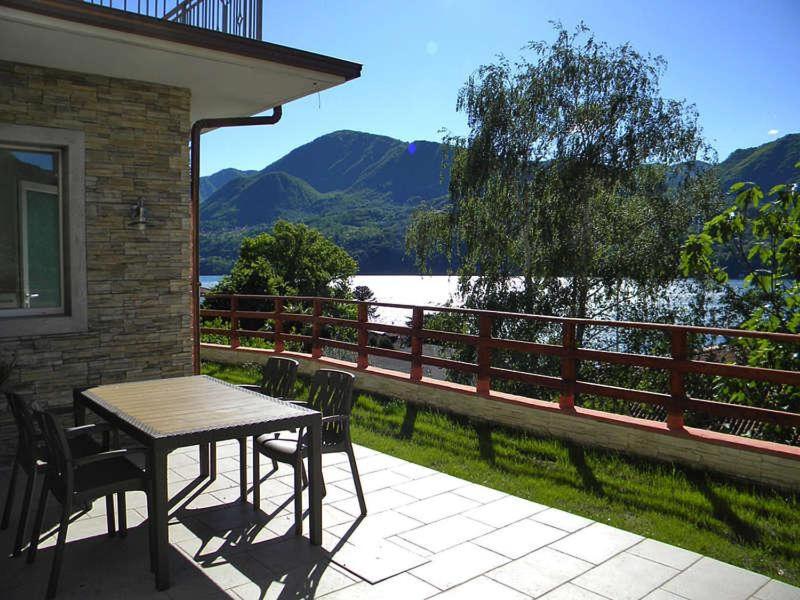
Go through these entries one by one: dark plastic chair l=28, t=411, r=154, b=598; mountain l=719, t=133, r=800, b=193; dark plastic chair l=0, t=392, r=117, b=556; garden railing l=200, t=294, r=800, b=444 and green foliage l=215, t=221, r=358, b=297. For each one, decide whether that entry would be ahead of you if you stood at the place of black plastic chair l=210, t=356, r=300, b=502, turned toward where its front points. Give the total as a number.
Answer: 2

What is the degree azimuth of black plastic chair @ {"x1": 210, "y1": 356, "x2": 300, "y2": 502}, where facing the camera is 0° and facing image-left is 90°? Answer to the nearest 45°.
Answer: approximately 45°

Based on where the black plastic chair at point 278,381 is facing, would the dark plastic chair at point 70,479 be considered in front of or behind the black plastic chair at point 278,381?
in front

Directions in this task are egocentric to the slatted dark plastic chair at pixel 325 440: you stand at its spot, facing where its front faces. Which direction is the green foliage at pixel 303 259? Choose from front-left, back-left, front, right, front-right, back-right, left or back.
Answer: back-right

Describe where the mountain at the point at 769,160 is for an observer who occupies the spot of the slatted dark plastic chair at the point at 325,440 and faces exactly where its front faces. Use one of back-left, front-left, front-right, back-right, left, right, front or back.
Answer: back

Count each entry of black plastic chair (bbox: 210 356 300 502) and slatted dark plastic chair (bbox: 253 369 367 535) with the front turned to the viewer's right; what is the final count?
0

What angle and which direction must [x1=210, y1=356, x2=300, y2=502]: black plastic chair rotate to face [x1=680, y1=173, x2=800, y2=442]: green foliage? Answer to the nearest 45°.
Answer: approximately 135° to its left

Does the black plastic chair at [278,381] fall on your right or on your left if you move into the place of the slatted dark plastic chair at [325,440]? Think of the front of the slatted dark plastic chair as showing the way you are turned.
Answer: on your right

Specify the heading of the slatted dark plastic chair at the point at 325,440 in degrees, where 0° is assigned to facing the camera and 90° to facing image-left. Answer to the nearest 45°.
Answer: approximately 45°

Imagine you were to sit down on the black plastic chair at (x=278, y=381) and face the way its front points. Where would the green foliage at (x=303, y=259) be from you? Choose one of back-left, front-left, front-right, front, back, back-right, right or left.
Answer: back-right

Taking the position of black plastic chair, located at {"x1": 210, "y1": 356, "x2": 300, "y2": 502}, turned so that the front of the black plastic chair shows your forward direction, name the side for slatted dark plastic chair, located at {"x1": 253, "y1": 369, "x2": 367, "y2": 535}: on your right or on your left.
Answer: on your left
